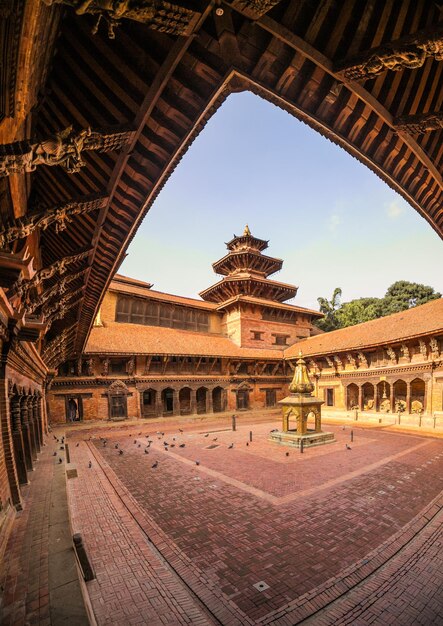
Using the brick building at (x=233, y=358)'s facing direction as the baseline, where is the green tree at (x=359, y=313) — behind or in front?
behind

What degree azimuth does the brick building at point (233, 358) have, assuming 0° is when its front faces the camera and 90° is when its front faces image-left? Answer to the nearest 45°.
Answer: approximately 0°

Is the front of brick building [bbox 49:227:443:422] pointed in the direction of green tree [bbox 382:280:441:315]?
no
